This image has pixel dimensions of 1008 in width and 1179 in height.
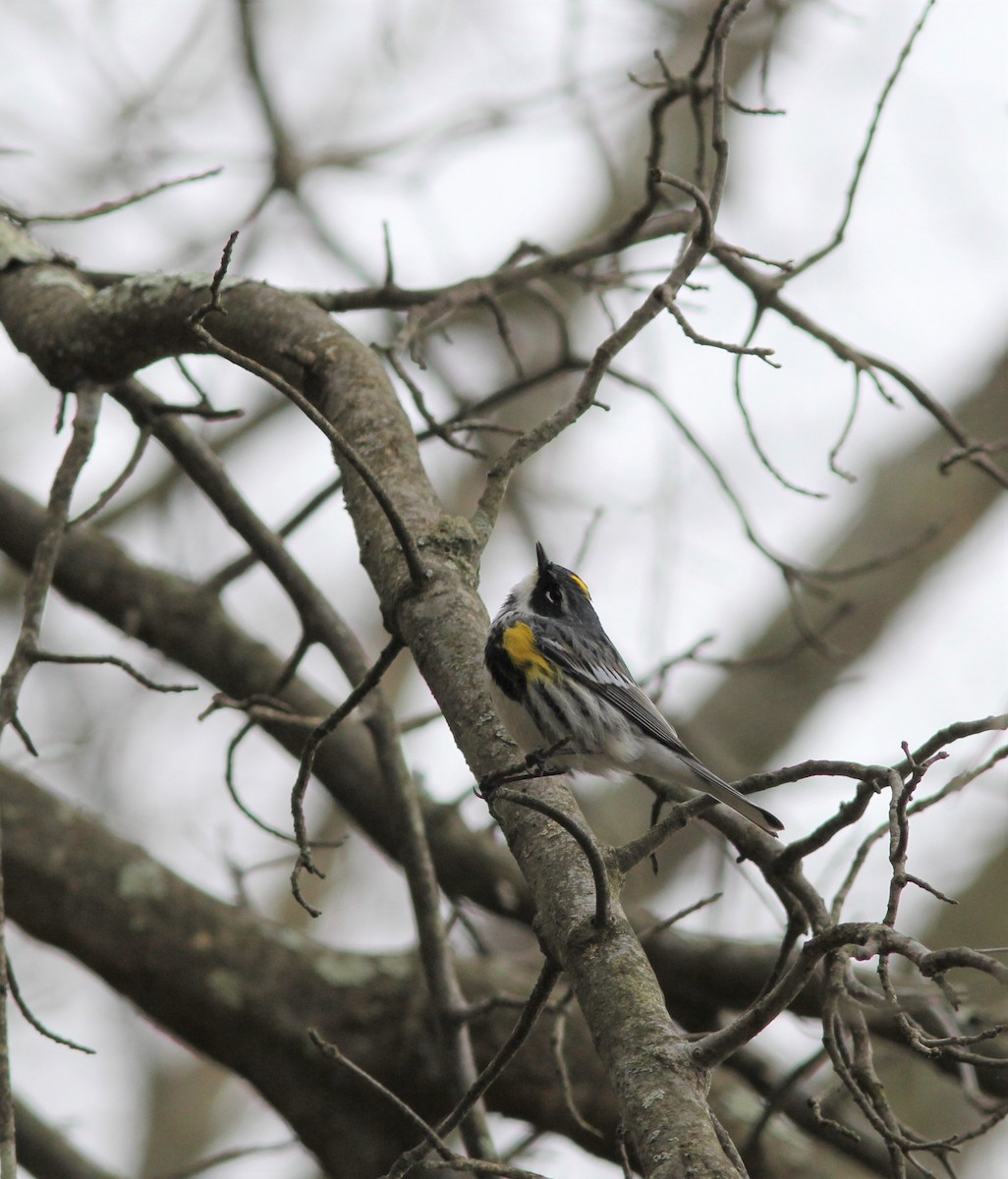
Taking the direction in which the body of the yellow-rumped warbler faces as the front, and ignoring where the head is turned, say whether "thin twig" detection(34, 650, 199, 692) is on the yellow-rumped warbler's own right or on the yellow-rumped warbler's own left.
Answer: on the yellow-rumped warbler's own right

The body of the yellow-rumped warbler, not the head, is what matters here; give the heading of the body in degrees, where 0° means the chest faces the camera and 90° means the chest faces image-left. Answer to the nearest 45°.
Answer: approximately 90°
